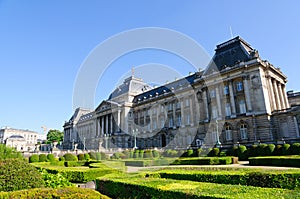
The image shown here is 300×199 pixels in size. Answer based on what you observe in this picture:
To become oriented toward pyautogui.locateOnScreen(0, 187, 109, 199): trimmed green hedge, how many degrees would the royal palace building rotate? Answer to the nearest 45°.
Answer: approximately 45° to its left

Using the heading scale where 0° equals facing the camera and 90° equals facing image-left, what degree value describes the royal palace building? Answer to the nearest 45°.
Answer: approximately 45°

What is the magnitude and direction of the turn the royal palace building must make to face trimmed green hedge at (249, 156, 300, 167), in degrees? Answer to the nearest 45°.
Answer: approximately 45° to its left

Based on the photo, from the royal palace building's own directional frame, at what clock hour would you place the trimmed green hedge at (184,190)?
The trimmed green hedge is roughly at 11 o'clock from the royal palace building.

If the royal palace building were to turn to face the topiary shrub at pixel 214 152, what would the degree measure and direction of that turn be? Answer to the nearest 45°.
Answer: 0° — it already faces it

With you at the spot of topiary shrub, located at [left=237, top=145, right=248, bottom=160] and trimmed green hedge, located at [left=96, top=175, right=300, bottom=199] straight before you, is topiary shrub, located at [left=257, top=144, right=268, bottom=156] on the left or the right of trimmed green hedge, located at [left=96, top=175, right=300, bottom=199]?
left

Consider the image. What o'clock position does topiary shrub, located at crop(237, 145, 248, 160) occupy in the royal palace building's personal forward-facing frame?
The topiary shrub is roughly at 11 o'clock from the royal palace building.
